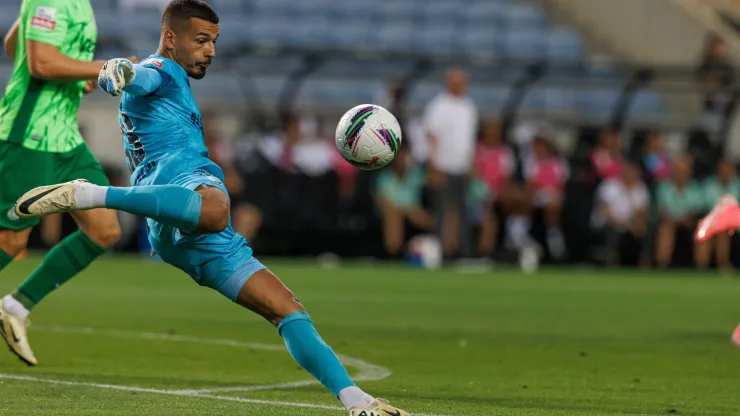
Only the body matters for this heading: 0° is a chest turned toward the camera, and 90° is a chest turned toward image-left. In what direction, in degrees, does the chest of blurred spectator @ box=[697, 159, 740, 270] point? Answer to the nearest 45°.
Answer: approximately 0°

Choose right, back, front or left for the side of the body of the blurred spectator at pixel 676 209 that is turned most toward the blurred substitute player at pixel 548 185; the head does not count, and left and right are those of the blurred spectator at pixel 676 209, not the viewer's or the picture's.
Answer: right

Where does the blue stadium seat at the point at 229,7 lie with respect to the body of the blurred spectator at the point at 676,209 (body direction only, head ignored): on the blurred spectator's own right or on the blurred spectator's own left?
on the blurred spectator's own right

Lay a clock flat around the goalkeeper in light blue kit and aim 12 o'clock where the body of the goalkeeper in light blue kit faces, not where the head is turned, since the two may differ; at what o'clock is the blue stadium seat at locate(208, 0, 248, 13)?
The blue stadium seat is roughly at 9 o'clock from the goalkeeper in light blue kit.

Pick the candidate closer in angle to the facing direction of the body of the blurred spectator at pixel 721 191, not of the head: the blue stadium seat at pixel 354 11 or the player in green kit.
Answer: the player in green kit

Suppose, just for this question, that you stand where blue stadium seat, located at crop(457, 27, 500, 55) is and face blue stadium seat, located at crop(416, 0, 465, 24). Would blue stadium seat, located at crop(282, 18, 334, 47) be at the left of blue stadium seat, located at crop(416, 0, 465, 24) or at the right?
left

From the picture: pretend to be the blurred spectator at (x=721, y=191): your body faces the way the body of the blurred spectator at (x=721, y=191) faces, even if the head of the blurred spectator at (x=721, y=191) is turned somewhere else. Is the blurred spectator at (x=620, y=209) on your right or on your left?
on your right

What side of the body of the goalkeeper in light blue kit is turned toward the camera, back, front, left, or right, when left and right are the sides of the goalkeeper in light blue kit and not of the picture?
right

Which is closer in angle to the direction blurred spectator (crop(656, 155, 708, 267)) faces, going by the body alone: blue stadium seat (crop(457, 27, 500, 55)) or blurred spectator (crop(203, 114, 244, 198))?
the blurred spectator
